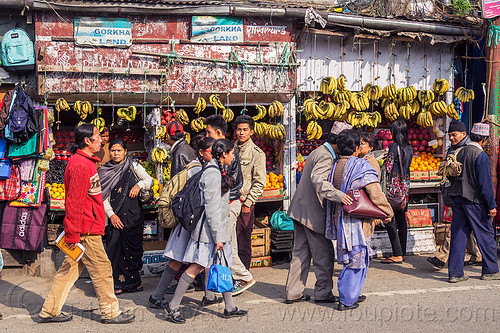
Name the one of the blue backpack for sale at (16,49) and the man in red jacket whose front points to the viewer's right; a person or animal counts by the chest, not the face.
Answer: the man in red jacket

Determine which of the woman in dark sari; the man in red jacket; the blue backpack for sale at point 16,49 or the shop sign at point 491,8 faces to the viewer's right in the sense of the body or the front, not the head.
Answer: the man in red jacket

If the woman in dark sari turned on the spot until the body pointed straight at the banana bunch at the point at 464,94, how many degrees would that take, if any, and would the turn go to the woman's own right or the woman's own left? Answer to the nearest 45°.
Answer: approximately 90° to the woman's own left

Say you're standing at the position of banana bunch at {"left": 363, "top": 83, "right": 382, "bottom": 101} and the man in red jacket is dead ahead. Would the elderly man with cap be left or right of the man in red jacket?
left

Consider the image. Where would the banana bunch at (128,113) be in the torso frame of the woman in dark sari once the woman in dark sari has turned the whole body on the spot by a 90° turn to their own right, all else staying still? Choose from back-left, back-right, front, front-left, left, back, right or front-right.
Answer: right
